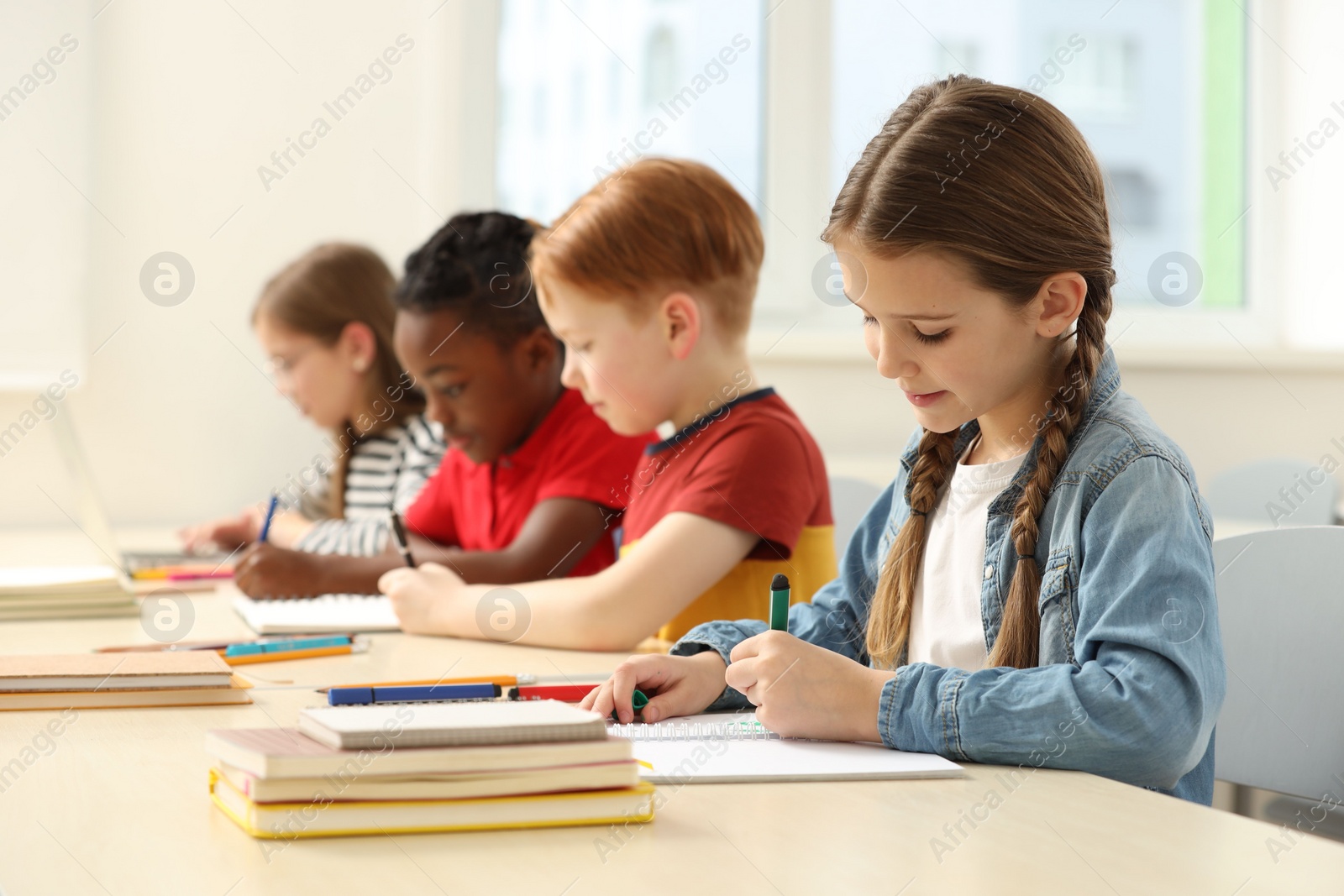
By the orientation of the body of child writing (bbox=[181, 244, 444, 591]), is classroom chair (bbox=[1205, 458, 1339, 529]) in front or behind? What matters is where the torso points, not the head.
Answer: behind

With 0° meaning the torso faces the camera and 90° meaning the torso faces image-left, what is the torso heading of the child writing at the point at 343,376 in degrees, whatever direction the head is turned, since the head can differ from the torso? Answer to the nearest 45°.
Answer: approximately 90°

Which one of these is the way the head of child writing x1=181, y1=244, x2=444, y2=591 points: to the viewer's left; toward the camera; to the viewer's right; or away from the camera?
to the viewer's left

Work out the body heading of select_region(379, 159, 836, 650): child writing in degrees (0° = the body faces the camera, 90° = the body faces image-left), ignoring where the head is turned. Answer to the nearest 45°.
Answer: approximately 90°

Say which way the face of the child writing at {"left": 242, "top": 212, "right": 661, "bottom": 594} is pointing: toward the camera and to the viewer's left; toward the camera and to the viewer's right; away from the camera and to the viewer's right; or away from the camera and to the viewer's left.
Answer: toward the camera and to the viewer's left

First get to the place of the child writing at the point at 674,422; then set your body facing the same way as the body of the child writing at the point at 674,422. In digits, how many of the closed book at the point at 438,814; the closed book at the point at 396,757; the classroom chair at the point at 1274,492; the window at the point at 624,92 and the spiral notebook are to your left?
3

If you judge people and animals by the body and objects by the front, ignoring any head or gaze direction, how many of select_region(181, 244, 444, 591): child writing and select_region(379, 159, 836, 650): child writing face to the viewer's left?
2
